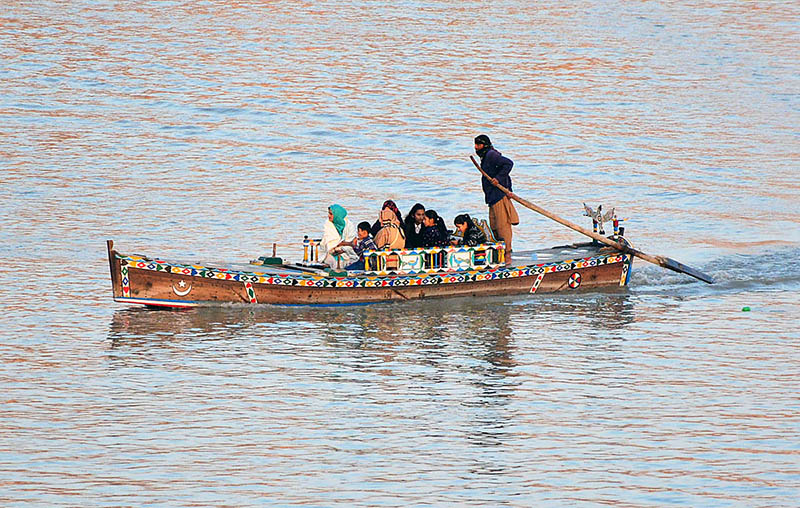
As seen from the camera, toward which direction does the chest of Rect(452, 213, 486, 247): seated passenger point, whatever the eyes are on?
to the viewer's left

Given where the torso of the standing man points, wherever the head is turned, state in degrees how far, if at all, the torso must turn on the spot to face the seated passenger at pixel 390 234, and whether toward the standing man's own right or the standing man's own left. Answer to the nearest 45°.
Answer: approximately 45° to the standing man's own left

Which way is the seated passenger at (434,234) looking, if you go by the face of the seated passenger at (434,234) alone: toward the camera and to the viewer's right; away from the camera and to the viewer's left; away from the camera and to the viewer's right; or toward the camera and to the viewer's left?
toward the camera and to the viewer's left

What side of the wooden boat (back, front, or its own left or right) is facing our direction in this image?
left

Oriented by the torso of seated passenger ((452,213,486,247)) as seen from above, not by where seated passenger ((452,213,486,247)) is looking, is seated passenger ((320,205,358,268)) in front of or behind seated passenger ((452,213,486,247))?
in front

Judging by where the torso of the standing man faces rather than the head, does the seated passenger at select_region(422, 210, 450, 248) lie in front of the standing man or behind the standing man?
in front

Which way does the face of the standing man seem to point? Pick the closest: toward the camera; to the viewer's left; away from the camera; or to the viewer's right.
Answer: to the viewer's left

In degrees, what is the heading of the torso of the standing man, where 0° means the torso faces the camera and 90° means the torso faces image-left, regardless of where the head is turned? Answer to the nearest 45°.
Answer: approximately 90°
